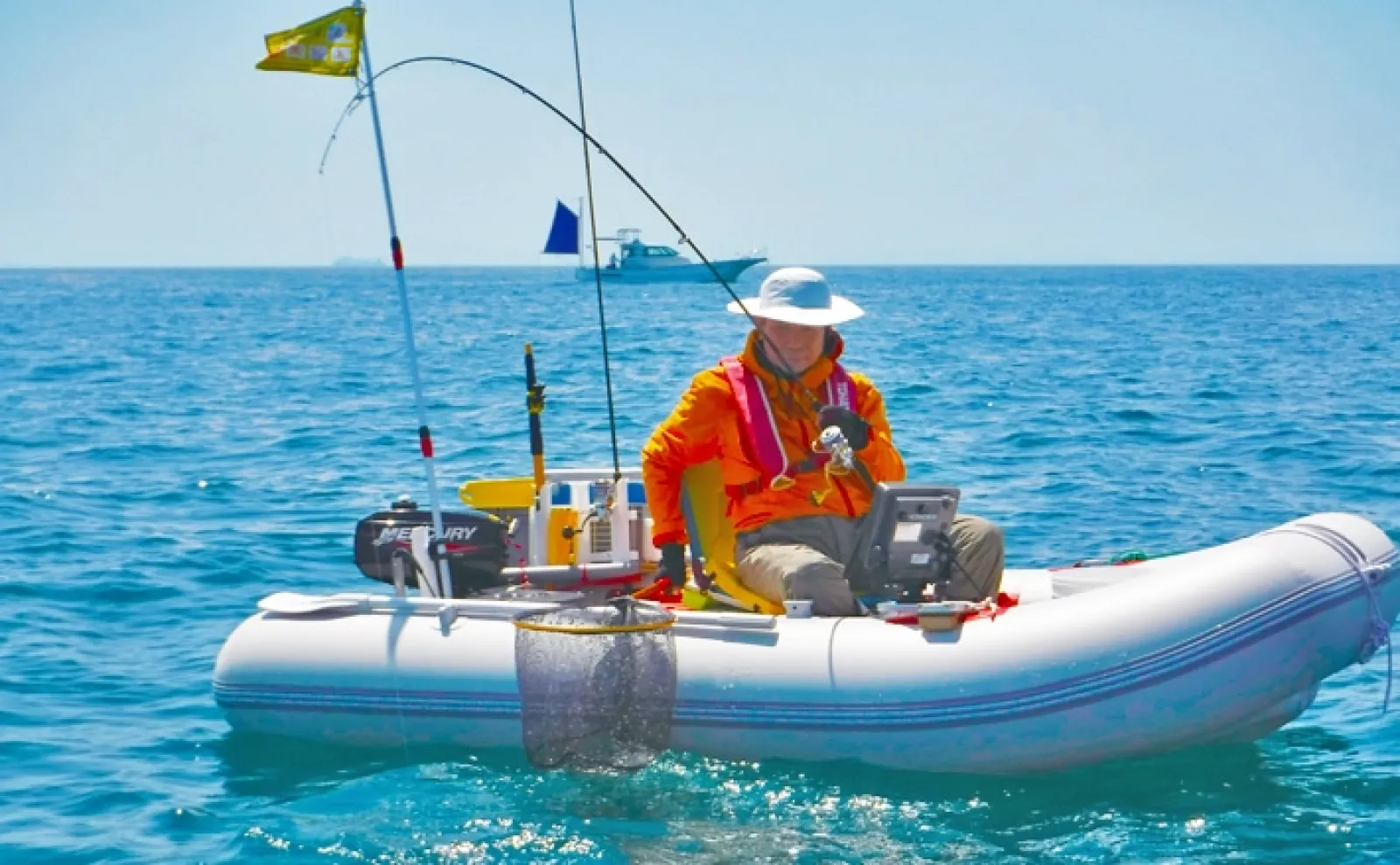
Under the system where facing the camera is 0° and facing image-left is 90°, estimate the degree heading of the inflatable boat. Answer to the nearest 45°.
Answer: approximately 270°

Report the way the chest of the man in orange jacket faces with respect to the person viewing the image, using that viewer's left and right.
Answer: facing the viewer and to the right of the viewer
